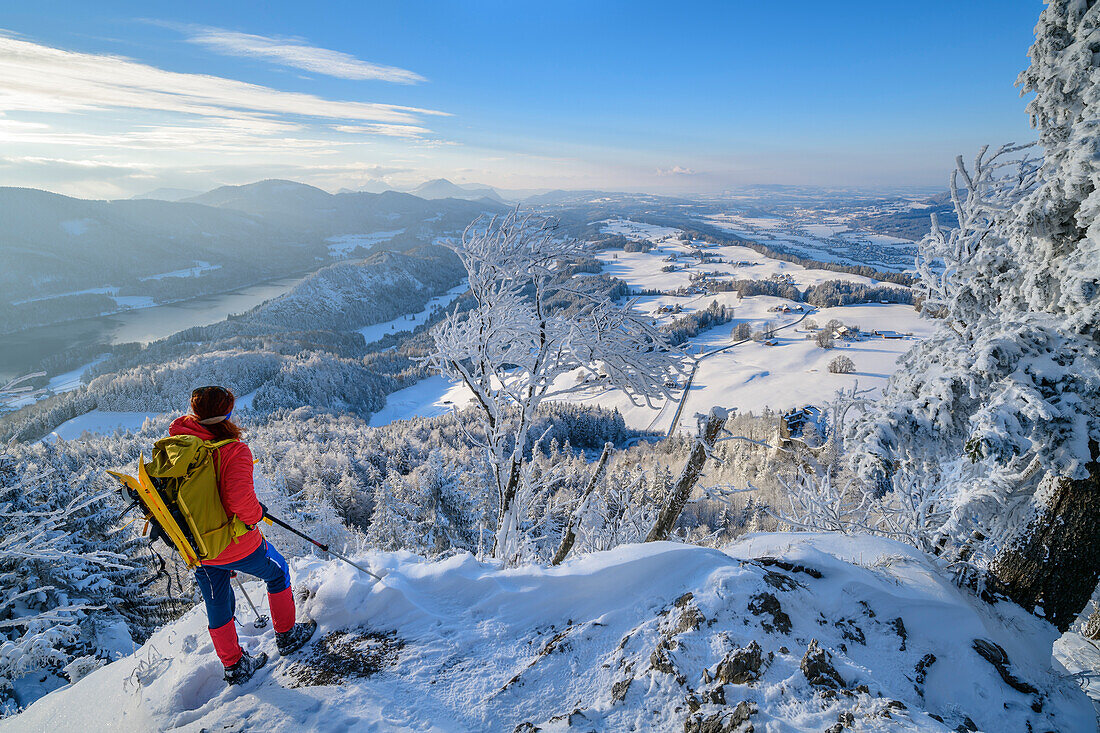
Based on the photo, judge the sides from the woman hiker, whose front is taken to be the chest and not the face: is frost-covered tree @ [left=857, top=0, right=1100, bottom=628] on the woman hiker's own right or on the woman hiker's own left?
on the woman hiker's own right

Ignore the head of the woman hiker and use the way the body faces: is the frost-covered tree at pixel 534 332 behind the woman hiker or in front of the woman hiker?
in front

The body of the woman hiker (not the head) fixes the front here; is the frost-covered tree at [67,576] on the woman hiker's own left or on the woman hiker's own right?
on the woman hiker's own left

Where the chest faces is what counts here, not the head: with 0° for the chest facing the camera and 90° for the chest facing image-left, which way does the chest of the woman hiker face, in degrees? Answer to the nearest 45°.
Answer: approximately 225°
